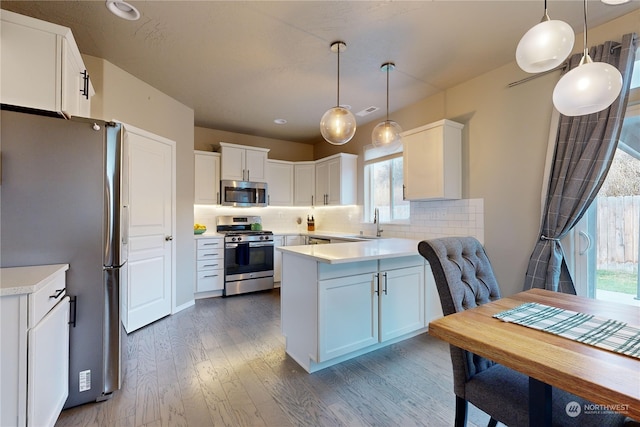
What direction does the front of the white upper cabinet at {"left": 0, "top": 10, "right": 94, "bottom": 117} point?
to the viewer's right

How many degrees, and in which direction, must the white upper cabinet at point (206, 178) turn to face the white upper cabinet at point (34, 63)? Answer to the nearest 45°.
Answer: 0° — it already faces it

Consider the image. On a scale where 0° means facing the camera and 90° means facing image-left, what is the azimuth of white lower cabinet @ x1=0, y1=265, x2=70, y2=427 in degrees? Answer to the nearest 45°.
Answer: approximately 315°

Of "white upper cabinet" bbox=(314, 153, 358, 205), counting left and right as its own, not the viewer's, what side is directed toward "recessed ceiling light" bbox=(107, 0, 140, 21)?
front

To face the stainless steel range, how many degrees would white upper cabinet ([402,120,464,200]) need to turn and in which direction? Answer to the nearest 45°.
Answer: approximately 45° to its right

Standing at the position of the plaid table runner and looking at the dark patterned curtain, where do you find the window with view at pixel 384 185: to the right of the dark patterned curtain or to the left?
left

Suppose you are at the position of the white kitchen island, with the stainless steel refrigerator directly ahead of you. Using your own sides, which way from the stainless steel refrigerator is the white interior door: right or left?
right

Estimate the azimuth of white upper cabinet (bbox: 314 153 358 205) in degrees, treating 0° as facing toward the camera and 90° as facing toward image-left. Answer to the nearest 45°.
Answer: approximately 45°

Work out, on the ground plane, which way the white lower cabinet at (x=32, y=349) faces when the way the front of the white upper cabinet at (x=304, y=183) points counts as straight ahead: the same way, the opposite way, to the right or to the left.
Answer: to the left

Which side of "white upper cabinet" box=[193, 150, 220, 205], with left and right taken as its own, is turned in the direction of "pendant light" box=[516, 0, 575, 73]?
front

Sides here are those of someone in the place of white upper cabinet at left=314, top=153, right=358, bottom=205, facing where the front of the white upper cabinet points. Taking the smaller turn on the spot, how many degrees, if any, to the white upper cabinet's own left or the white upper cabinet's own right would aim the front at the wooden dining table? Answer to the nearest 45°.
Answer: approximately 45° to the white upper cabinet's own left

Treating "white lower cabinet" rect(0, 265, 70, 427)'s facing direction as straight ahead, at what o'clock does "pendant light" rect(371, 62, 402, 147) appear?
The pendant light is roughly at 11 o'clock from the white lower cabinet.

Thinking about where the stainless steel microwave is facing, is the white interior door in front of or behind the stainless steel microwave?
in front

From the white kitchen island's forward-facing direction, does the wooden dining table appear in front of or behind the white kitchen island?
in front
